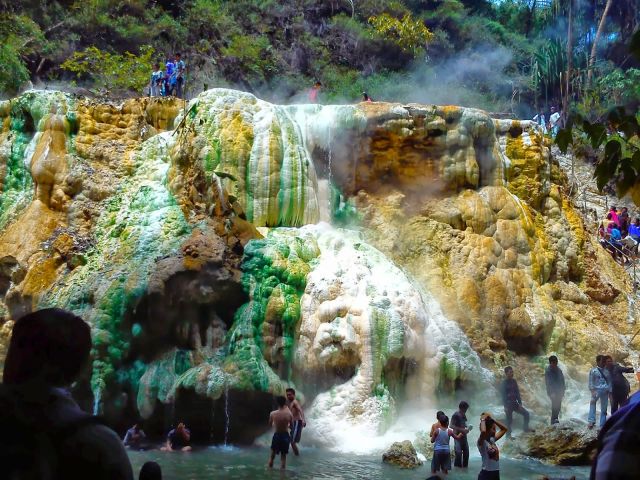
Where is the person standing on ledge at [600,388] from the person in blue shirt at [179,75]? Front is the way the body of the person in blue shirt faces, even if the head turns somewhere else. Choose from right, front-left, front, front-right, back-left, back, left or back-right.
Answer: left

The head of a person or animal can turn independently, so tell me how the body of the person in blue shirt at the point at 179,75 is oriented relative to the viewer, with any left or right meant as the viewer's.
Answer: facing the viewer and to the left of the viewer

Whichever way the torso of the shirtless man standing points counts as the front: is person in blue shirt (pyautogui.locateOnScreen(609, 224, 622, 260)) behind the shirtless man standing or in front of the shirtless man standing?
in front

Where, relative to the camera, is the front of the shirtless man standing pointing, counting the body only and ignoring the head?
away from the camera

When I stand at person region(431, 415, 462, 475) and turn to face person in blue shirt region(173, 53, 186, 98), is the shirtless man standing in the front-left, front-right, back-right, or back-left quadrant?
front-left

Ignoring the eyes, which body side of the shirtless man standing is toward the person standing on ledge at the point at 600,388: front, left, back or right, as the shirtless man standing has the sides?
right

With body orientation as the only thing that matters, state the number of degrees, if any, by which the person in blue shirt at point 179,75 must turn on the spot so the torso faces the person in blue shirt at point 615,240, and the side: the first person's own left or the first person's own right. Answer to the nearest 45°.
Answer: approximately 135° to the first person's own left

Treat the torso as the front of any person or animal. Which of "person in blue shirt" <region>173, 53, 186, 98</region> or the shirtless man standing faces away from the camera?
the shirtless man standing

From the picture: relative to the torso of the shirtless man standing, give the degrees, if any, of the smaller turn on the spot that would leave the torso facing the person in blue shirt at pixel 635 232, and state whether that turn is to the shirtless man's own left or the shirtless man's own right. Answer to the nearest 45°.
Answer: approximately 45° to the shirtless man's own right
